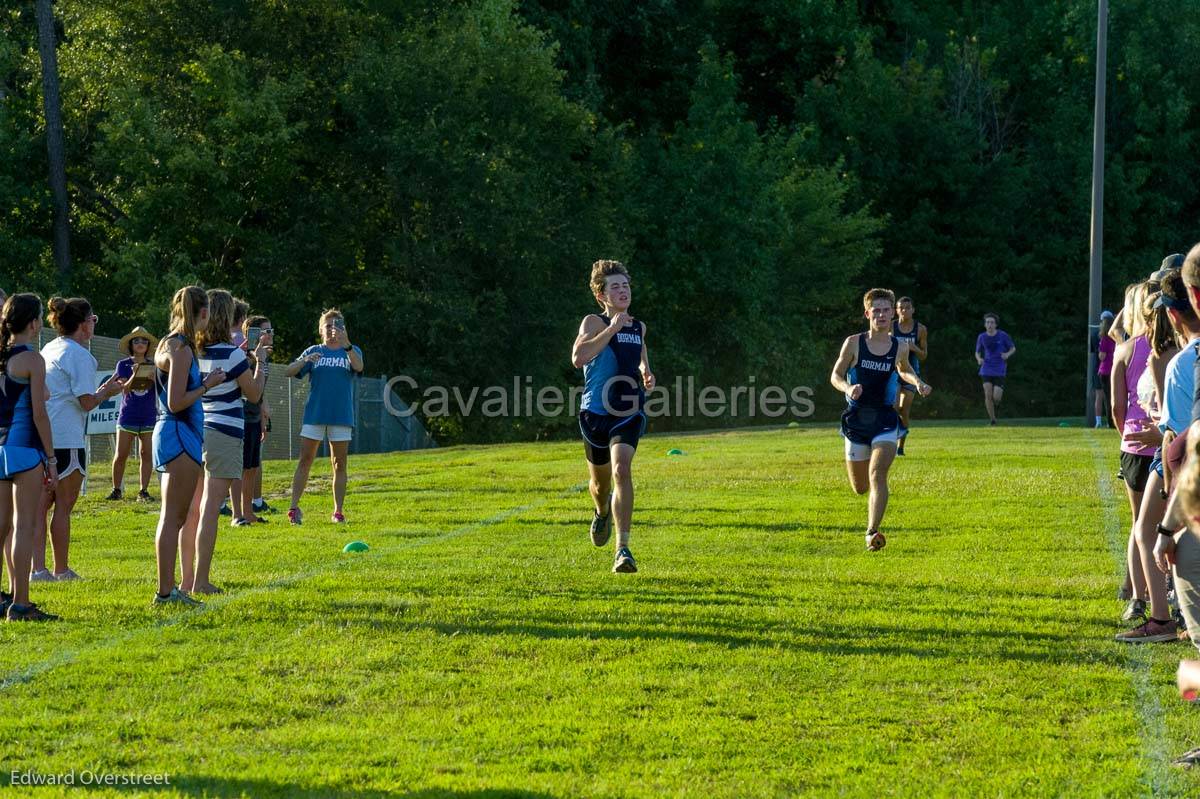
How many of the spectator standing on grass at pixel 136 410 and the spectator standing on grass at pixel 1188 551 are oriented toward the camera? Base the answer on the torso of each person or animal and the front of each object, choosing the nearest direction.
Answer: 1

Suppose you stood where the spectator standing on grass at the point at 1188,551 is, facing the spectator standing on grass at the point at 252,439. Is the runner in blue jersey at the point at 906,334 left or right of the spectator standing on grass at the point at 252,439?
right

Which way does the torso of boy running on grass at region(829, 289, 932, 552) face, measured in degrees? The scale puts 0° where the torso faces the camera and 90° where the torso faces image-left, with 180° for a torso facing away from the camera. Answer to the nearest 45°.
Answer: approximately 0°

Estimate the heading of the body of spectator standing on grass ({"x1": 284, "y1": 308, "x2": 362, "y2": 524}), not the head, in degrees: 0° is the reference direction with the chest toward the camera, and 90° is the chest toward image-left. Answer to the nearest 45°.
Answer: approximately 0°

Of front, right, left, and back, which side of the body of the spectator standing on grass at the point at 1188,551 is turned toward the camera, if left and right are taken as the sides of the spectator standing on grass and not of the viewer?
left

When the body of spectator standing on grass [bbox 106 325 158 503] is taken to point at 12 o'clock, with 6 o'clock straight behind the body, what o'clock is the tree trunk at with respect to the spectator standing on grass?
The tree trunk is roughly at 6 o'clock from the spectator standing on grass.

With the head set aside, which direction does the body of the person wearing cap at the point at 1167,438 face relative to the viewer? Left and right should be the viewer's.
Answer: facing to the left of the viewer

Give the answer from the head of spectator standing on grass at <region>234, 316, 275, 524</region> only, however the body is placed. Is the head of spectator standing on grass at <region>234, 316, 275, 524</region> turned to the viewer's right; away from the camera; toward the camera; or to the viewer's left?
to the viewer's right

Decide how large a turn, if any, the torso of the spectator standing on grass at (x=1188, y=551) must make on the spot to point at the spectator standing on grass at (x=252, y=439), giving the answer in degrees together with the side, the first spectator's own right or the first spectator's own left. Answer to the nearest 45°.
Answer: approximately 45° to the first spectator's own right

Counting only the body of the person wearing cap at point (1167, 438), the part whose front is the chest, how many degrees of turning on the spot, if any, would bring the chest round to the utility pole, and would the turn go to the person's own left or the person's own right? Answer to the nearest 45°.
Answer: approximately 90° to the person's own right
